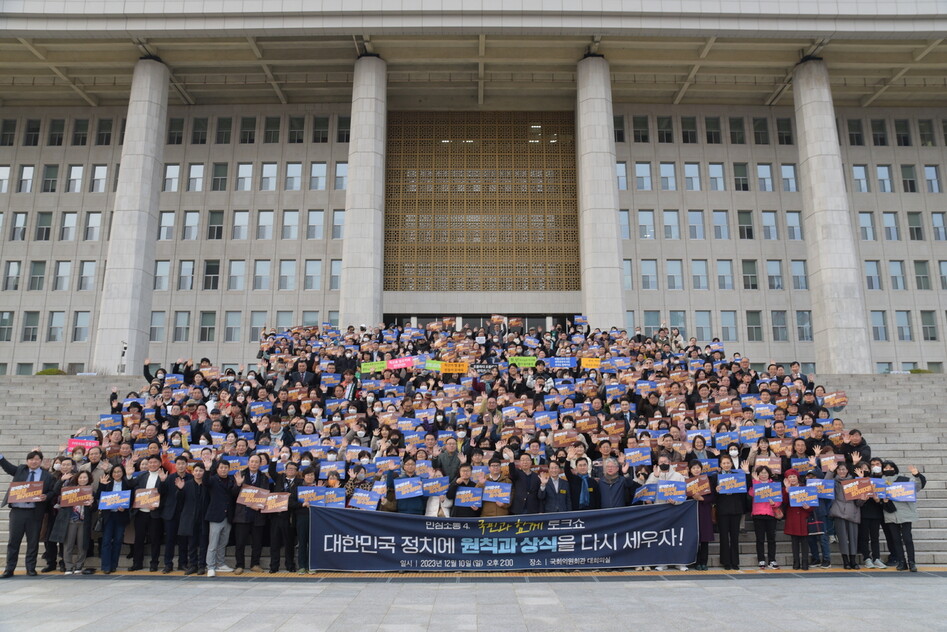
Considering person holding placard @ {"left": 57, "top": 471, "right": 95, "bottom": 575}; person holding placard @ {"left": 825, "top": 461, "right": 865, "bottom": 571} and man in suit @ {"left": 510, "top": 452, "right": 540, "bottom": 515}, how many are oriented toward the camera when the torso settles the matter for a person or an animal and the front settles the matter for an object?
3

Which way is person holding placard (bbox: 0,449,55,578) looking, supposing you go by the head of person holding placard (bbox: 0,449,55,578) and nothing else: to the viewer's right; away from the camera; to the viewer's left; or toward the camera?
toward the camera

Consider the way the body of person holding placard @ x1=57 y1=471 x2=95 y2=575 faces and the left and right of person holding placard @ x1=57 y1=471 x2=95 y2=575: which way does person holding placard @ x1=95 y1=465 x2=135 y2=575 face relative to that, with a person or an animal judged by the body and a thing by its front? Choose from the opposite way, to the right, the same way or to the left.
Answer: the same way

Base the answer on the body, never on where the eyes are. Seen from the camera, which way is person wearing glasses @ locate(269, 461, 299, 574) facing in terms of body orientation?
toward the camera

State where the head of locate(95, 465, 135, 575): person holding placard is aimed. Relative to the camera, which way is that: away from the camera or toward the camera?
toward the camera

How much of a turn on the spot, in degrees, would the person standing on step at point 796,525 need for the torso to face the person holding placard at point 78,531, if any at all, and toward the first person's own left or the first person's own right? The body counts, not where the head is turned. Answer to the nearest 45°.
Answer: approximately 45° to the first person's own right

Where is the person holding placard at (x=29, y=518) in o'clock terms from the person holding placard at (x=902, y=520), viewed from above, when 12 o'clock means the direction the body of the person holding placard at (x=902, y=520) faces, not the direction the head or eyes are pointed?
the person holding placard at (x=29, y=518) is roughly at 2 o'clock from the person holding placard at (x=902, y=520).

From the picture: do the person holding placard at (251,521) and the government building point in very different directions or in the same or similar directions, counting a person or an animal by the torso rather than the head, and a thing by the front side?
same or similar directions

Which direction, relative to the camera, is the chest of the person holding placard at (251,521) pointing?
toward the camera

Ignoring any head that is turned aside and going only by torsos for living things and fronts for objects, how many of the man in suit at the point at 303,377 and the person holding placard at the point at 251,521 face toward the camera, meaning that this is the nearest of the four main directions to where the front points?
2

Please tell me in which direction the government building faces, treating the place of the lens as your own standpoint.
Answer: facing the viewer

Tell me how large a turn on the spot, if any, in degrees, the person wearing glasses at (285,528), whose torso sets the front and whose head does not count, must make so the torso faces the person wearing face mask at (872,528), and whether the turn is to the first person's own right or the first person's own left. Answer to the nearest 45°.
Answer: approximately 90° to the first person's own left

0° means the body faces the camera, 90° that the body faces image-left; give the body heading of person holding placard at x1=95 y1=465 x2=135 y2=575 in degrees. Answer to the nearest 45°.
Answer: approximately 0°

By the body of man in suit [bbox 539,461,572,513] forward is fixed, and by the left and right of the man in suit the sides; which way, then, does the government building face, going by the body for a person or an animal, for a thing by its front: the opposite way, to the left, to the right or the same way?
the same way

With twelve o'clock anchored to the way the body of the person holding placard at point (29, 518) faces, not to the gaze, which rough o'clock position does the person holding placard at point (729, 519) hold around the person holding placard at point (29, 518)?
the person holding placard at point (729, 519) is roughly at 10 o'clock from the person holding placard at point (29, 518).

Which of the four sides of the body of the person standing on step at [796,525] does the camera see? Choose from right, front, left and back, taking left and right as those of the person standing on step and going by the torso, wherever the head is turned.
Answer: front

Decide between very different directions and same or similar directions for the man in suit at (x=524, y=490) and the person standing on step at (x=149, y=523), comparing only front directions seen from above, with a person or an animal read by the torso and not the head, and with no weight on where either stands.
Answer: same or similar directions

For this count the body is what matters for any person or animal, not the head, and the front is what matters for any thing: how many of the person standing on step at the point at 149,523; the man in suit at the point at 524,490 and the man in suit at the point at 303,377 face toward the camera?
3
